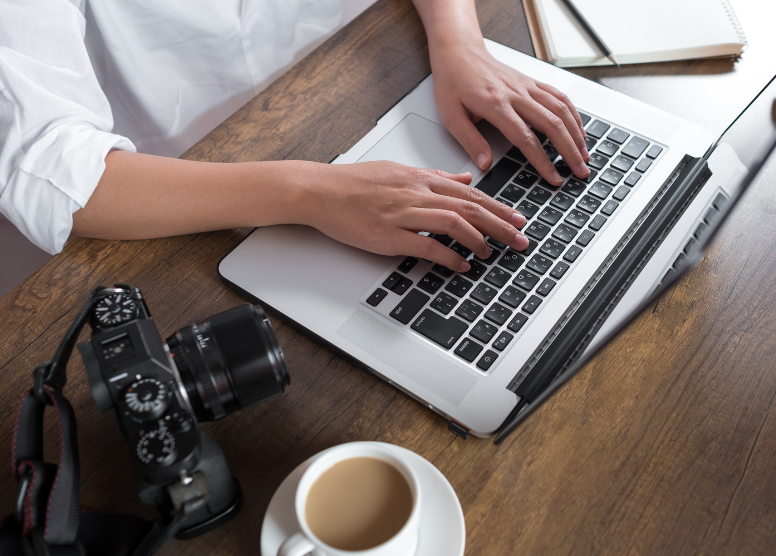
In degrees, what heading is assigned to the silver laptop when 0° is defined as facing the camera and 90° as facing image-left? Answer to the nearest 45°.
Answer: approximately 135°

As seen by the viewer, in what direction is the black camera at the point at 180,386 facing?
to the viewer's right

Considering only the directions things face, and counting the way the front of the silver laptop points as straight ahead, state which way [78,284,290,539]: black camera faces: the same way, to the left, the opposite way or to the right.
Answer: to the right

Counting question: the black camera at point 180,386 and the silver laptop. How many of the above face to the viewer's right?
1
